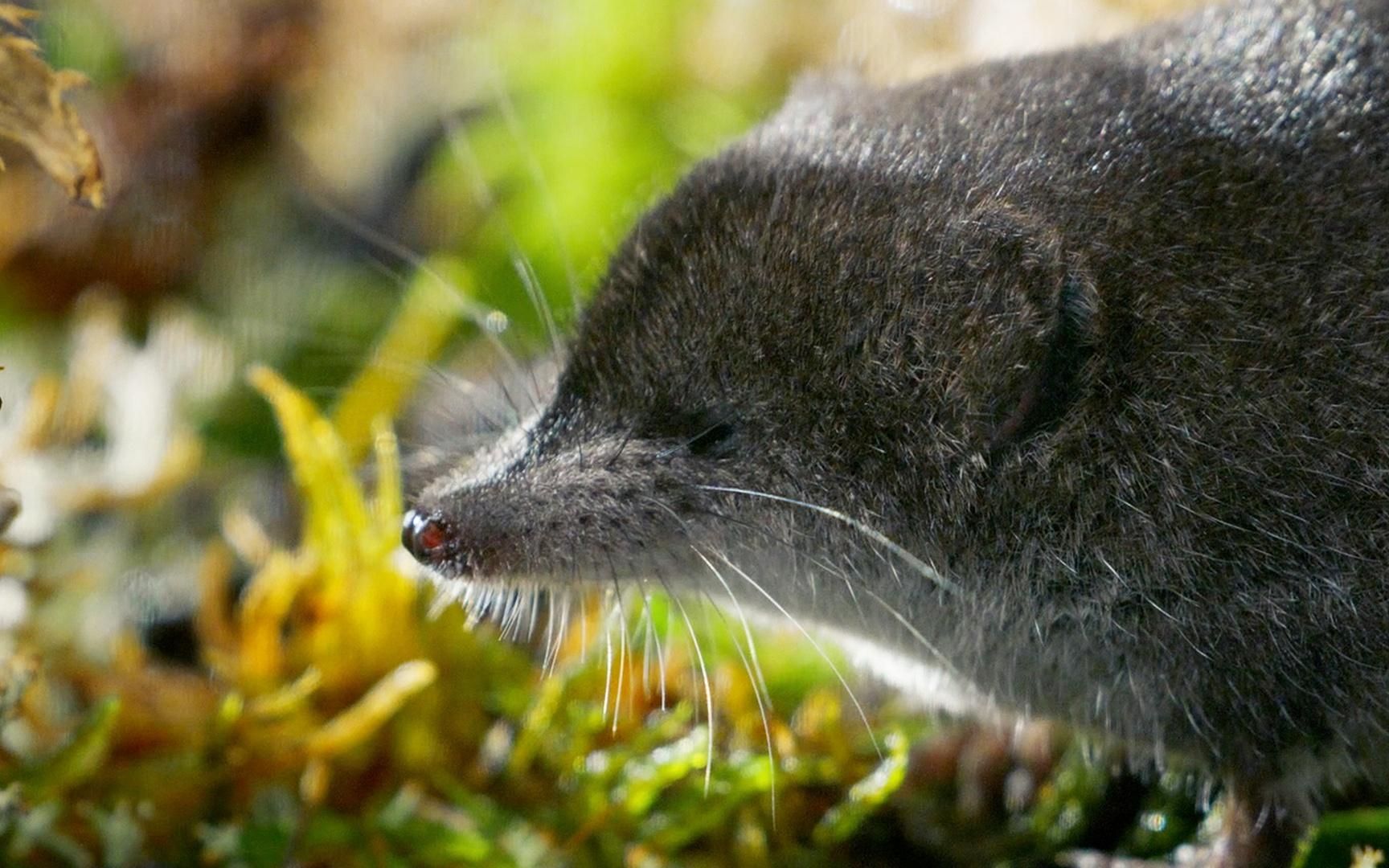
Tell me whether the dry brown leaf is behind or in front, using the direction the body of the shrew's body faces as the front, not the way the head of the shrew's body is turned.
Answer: in front

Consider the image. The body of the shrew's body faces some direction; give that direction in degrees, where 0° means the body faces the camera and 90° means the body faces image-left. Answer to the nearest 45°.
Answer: approximately 90°
